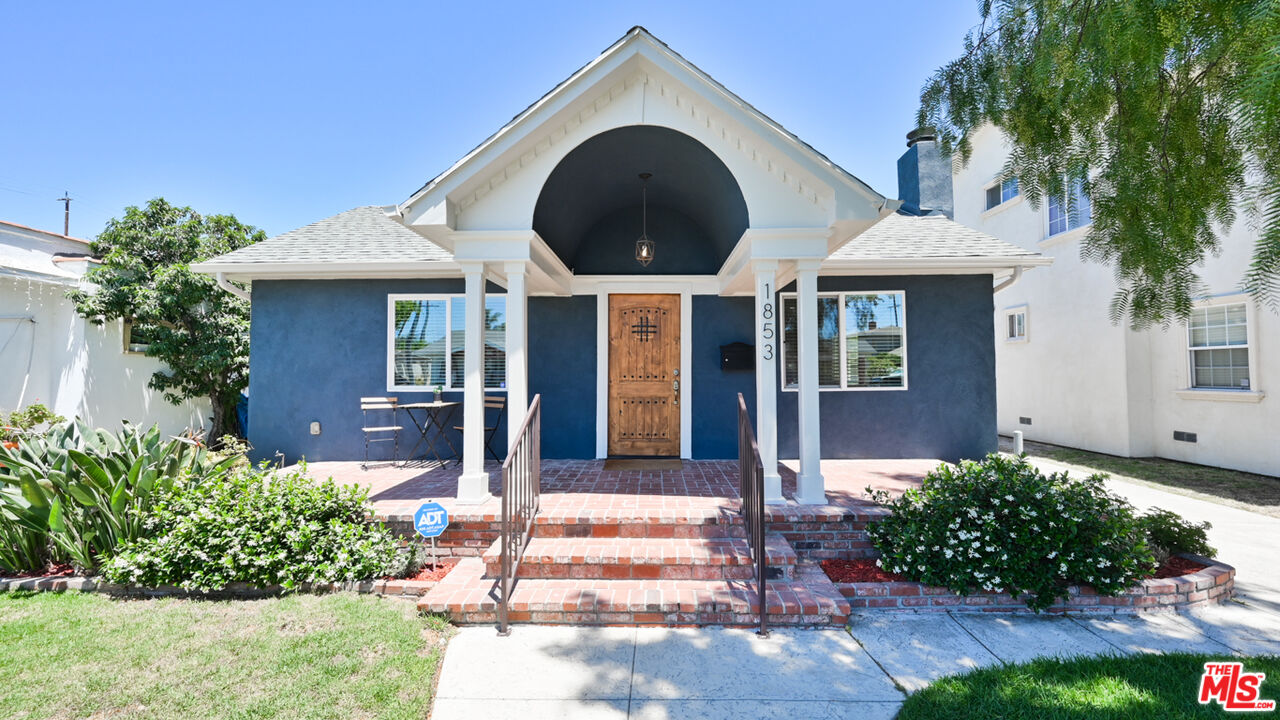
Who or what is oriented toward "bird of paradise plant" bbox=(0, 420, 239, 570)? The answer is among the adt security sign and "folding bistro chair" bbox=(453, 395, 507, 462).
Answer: the folding bistro chair

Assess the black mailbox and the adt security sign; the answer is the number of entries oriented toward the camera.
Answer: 2

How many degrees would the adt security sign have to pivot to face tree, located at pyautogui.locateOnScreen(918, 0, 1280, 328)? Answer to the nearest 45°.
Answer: approximately 45° to its left

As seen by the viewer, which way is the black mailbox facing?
toward the camera

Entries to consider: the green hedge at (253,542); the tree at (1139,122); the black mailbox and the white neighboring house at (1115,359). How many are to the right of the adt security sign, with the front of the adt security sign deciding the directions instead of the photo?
1

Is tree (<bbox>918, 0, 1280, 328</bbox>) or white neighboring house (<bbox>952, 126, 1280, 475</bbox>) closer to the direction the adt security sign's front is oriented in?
the tree

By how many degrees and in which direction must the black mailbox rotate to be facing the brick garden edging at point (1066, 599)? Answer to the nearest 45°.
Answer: approximately 45° to its left

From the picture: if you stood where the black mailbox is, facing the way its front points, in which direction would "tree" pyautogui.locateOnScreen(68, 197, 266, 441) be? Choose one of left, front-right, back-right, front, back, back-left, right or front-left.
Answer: right

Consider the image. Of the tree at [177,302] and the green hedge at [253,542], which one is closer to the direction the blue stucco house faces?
the green hedge

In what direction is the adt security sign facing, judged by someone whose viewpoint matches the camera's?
facing the viewer

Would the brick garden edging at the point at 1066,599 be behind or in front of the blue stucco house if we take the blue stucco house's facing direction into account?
in front

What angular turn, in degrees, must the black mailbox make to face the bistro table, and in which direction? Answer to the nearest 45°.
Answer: approximately 90° to its right

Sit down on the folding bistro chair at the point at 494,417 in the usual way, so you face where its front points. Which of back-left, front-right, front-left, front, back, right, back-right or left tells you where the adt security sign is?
front-left
